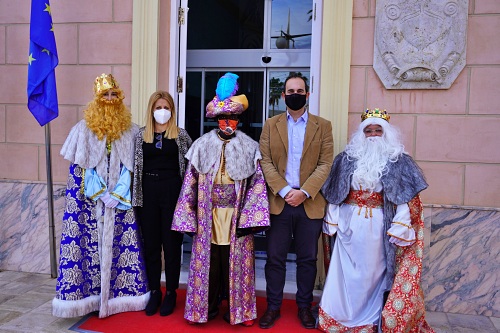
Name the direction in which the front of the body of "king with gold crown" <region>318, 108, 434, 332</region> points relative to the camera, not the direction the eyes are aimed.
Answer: toward the camera

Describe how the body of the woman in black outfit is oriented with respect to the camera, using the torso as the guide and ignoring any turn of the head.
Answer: toward the camera

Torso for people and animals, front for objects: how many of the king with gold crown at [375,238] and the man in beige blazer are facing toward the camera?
2

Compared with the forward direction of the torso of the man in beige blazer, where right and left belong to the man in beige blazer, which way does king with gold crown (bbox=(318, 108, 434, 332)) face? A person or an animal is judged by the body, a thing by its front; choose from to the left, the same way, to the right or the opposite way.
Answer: the same way

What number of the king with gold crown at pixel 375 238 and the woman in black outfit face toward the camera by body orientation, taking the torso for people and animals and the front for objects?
2

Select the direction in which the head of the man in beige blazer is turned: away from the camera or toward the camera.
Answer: toward the camera

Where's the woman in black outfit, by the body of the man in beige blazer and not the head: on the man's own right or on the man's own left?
on the man's own right

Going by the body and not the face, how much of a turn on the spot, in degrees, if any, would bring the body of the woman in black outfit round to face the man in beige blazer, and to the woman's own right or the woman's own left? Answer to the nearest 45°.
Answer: approximately 90° to the woman's own left

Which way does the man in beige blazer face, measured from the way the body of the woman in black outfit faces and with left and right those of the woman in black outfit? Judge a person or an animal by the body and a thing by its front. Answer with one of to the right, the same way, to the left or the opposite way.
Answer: the same way

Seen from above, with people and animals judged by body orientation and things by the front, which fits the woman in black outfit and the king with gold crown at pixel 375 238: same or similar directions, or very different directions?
same or similar directions

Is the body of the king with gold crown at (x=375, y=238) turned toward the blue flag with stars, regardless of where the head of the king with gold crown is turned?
no

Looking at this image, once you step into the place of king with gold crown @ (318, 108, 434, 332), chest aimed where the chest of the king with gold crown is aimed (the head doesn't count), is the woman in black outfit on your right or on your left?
on your right

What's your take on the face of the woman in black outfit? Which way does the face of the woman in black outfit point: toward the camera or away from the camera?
toward the camera

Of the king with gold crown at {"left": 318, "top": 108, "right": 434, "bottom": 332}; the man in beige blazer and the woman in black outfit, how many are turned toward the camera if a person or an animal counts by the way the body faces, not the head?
3
